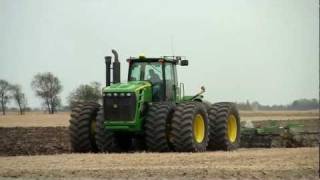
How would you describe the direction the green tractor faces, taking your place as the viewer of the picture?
facing the viewer and to the left of the viewer
